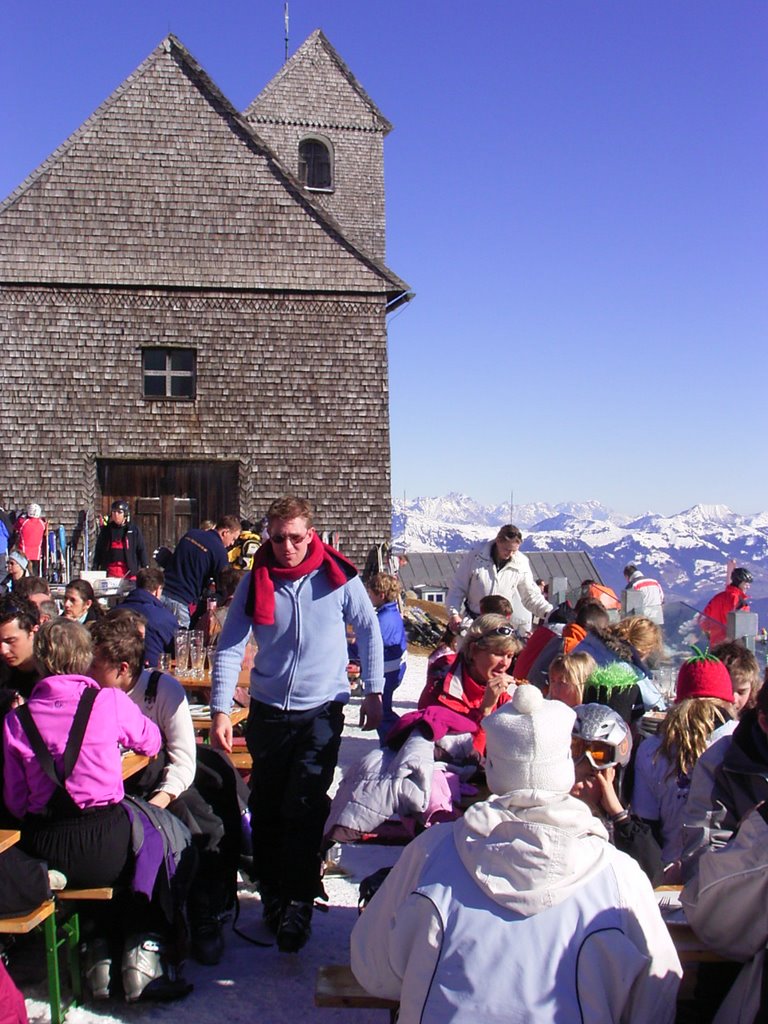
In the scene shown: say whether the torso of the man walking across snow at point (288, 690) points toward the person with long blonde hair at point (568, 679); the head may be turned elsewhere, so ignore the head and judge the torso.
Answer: no

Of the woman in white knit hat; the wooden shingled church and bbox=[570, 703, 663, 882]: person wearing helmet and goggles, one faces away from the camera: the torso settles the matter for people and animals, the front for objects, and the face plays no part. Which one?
the woman in white knit hat

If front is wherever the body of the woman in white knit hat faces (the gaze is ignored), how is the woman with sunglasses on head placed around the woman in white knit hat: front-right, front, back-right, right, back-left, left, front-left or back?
front

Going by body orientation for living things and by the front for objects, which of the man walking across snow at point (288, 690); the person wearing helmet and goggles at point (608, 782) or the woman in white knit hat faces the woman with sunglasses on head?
the woman in white knit hat

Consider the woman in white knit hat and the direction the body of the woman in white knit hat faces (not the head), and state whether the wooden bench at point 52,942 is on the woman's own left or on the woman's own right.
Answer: on the woman's own left

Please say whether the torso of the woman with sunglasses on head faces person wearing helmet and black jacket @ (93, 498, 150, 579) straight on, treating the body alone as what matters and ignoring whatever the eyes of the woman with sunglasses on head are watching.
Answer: no

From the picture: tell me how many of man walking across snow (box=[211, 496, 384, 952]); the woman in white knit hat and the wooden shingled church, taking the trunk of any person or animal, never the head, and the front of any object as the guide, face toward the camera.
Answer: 2

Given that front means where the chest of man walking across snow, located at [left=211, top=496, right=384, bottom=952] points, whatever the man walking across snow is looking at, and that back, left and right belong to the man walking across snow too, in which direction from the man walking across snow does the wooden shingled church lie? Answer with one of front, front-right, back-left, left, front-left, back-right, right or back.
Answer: back

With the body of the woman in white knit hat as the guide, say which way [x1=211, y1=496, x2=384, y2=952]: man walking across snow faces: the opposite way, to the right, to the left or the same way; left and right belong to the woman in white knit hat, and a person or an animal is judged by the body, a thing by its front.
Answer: the opposite way

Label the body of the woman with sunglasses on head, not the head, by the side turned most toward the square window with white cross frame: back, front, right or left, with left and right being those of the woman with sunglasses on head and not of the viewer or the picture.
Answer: back

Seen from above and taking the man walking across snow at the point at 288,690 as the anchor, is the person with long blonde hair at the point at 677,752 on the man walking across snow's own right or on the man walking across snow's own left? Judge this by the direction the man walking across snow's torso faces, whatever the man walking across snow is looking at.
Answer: on the man walking across snow's own left

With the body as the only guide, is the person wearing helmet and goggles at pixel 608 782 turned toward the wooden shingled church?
no

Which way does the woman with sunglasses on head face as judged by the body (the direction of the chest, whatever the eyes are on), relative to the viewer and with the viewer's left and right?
facing the viewer and to the right of the viewer

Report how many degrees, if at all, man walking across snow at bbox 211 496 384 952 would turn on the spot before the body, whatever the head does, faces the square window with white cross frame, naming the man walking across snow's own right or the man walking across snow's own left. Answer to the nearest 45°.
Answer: approximately 180°

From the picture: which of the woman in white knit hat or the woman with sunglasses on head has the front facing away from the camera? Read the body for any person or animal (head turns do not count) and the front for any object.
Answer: the woman in white knit hat

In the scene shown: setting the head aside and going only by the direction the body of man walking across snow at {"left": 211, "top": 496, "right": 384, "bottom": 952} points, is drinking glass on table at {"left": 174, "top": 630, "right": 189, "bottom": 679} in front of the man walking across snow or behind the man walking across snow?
behind

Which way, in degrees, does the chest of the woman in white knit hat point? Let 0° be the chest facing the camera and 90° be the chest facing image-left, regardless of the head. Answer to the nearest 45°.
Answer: approximately 180°

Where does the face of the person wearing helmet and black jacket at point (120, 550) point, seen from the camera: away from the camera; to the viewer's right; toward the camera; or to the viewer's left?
toward the camera
